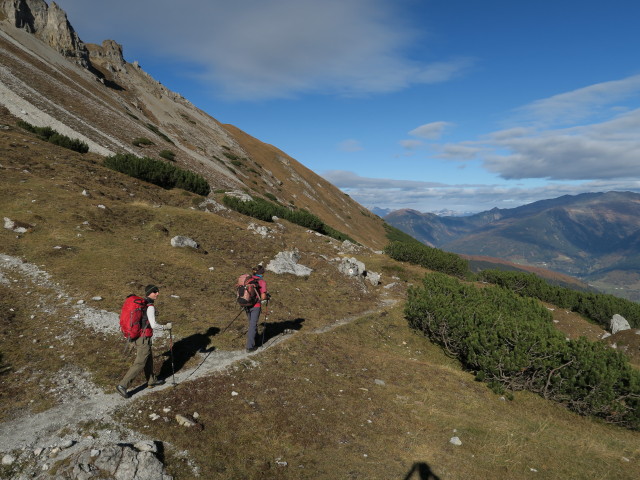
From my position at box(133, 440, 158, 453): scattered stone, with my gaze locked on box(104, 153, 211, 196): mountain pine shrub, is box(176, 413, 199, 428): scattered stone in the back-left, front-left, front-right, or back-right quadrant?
front-right

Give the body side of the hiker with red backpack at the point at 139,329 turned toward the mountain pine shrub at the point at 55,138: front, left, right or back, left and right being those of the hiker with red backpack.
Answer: left

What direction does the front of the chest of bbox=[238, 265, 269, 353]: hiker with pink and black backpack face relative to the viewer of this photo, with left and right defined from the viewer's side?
facing away from the viewer and to the right of the viewer

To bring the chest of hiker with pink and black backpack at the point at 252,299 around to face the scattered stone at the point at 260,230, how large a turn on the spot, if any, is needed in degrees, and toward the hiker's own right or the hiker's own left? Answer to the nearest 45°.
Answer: approximately 45° to the hiker's own left

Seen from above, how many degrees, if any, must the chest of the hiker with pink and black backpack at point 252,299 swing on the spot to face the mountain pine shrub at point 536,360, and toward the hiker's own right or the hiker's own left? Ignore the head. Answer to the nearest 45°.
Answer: approximately 45° to the hiker's own right

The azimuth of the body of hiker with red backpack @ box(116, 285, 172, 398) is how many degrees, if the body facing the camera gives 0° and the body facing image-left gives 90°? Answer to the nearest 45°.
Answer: approximately 270°

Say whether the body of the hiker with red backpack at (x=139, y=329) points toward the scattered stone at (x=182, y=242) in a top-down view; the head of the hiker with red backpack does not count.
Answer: no

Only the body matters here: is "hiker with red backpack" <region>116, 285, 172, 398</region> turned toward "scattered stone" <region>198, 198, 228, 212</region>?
no

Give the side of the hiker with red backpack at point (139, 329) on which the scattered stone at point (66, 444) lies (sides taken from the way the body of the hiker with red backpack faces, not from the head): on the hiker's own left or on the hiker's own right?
on the hiker's own right

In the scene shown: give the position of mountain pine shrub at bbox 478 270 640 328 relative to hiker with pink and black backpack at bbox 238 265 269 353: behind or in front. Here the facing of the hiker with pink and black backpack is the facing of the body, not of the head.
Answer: in front

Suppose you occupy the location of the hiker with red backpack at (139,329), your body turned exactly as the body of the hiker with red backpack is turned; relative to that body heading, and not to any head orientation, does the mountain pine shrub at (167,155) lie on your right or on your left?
on your left

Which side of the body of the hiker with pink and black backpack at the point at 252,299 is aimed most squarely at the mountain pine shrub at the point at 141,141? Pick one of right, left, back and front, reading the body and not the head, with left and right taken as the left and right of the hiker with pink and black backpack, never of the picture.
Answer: left

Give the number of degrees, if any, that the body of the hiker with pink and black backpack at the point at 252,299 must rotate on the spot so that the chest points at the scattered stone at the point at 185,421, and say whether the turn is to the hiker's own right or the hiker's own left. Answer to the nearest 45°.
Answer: approximately 135° to the hiker's own right

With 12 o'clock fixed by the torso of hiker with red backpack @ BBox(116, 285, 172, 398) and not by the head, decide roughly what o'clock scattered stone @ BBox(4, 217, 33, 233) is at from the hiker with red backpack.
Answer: The scattered stone is roughly at 8 o'clock from the hiker with red backpack.

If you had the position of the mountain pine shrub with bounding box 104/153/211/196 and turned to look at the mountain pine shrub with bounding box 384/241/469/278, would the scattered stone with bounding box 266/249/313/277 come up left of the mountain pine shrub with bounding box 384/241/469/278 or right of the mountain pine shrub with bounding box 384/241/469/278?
right

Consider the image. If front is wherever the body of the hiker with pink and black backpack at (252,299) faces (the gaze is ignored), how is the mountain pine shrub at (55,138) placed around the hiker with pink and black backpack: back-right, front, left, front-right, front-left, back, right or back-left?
left

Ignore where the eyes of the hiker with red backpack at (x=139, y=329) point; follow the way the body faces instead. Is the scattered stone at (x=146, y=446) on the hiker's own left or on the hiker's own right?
on the hiker's own right
